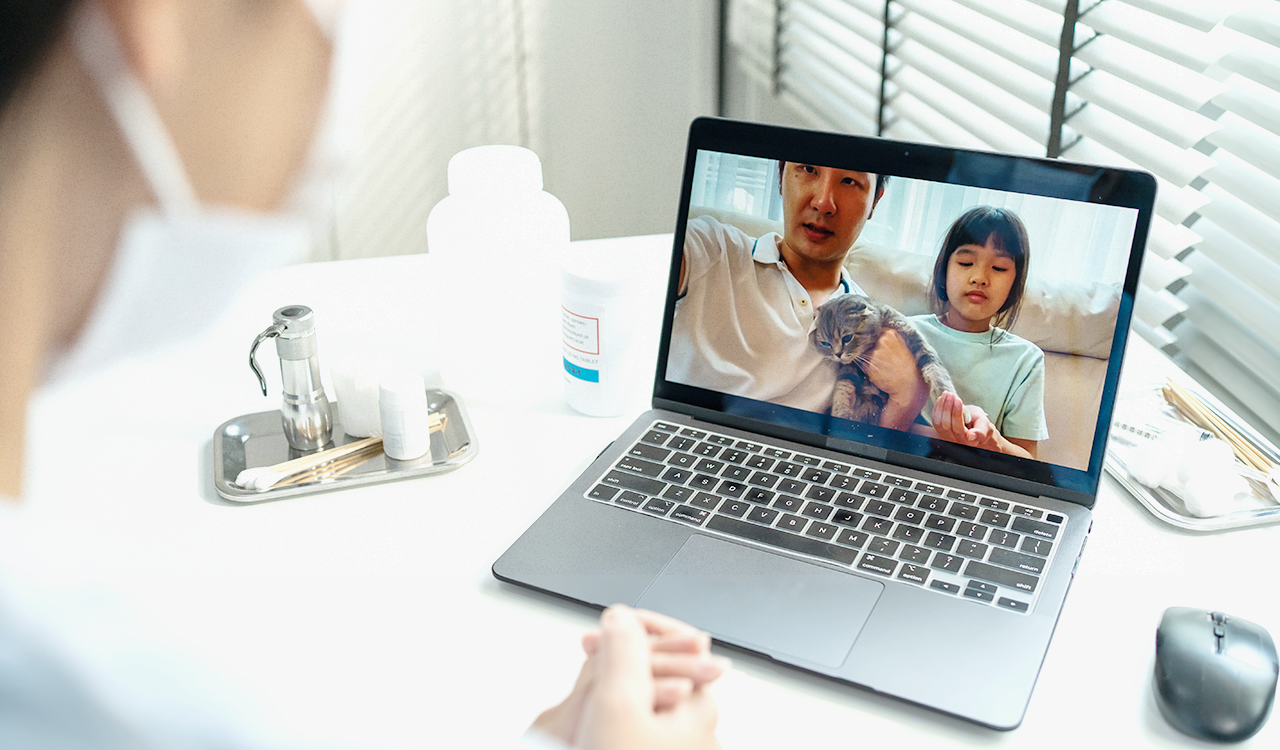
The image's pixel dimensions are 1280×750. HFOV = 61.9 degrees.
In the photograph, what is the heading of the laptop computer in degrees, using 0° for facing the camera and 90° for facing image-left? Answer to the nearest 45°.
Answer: approximately 45°

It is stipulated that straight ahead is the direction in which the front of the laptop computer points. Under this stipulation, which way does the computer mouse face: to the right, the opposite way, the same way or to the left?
the opposite way

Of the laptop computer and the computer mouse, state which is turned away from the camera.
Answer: the computer mouse

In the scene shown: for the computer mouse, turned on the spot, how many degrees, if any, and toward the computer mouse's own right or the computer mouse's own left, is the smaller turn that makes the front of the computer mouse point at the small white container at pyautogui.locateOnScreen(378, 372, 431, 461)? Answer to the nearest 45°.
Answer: approximately 90° to the computer mouse's own left

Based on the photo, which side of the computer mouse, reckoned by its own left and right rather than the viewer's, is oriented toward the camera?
back

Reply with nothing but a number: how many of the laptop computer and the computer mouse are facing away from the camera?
1

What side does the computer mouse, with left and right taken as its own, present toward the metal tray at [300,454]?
left
